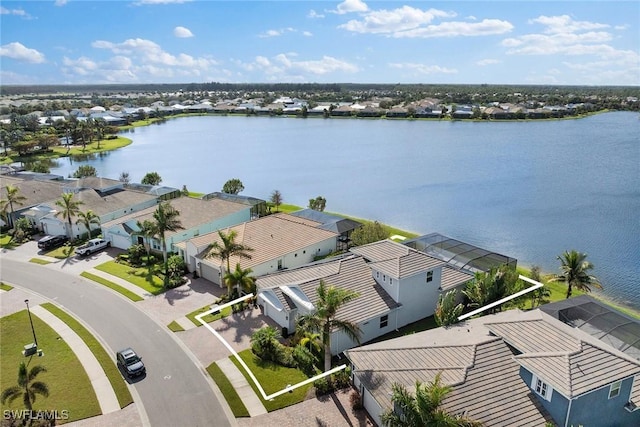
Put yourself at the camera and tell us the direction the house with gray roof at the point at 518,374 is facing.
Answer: facing the viewer and to the left of the viewer

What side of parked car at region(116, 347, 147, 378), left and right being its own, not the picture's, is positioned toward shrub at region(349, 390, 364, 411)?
front

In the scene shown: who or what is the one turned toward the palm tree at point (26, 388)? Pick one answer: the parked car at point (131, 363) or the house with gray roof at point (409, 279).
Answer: the house with gray roof

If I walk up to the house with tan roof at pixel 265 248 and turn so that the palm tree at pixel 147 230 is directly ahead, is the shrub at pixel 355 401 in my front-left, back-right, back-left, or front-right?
back-left

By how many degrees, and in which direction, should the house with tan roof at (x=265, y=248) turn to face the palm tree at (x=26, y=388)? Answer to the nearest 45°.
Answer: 0° — it already faces it

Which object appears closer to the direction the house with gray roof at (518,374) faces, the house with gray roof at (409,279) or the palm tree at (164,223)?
the palm tree

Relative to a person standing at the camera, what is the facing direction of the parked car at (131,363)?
facing the viewer and to the right of the viewer

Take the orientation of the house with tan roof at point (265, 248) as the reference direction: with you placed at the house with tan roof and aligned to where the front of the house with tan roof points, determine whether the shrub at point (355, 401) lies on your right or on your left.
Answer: on your left

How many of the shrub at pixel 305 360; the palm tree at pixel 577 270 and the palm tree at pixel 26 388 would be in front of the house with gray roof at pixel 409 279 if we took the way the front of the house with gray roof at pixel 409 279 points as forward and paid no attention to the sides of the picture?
2

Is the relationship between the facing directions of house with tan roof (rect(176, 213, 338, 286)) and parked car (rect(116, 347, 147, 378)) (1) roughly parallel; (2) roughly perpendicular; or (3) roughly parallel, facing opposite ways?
roughly perpendicular

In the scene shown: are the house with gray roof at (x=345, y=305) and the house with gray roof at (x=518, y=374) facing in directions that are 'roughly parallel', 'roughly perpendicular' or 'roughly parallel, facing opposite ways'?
roughly parallel
